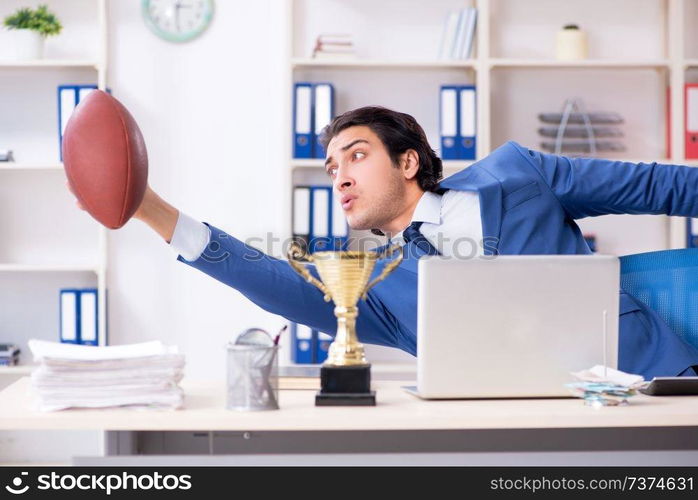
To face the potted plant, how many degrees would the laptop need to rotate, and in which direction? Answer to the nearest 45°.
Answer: approximately 45° to its left

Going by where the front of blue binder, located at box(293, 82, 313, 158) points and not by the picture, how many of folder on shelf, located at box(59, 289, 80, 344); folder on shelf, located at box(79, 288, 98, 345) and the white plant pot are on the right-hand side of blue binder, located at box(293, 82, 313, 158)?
3

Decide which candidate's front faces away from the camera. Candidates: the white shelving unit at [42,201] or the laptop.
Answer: the laptop

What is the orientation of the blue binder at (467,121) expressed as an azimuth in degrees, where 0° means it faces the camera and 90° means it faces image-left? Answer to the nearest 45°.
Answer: approximately 0°

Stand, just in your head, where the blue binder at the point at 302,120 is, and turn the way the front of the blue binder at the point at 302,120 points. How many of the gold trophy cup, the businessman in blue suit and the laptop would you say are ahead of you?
3

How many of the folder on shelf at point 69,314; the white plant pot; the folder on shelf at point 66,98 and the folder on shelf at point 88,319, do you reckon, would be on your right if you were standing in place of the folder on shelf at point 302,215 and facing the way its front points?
4

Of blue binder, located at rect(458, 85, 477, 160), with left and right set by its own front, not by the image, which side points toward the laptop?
front

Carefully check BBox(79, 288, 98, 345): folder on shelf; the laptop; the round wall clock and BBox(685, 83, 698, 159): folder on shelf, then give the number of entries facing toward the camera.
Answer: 3

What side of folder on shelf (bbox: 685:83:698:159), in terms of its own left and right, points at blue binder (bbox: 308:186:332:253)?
right

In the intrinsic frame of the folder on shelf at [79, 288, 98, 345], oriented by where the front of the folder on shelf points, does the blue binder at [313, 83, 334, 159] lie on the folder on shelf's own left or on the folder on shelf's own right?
on the folder on shelf's own left

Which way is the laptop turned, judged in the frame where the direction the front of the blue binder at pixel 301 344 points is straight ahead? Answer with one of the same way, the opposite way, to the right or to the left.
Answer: the opposite way
